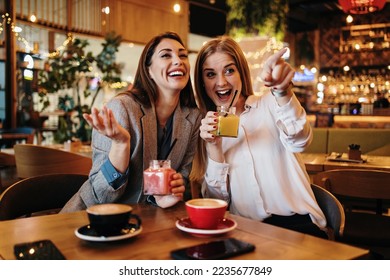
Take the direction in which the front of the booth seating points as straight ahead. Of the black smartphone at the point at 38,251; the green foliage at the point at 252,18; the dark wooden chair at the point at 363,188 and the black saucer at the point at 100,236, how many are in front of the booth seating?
3

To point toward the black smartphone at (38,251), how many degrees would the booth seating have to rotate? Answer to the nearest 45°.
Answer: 0° — it already faces it

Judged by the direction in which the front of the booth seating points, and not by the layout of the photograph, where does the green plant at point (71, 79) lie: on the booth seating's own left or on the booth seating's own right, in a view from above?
on the booth seating's own right

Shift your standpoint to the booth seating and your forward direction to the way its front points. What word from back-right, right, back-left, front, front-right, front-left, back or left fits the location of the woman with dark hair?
front

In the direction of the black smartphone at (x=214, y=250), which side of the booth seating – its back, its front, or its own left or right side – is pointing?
front

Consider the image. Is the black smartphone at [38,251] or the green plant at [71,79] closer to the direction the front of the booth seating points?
the black smartphone

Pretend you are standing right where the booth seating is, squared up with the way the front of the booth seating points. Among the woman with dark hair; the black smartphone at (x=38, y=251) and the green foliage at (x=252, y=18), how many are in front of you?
2

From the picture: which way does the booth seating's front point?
toward the camera

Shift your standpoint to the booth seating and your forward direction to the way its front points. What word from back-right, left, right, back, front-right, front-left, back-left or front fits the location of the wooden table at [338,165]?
front

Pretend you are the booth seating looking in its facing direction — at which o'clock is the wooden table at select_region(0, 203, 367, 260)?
The wooden table is roughly at 12 o'clock from the booth seating.

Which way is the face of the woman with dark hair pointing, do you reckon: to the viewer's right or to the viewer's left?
to the viewer's right

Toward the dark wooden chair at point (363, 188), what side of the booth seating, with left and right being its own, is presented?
front

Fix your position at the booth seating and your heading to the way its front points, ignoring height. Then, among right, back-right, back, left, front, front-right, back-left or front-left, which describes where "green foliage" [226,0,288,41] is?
back-right
